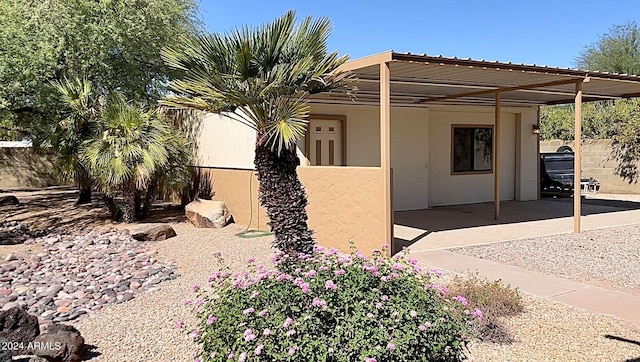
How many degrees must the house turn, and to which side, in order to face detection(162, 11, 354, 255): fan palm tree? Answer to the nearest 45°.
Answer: approximately 45° to its right

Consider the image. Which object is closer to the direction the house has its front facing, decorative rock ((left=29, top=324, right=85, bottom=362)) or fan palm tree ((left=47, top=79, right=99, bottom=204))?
the decorative rock

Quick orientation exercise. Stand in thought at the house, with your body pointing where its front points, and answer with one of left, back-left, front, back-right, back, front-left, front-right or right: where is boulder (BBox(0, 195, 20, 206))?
back-right

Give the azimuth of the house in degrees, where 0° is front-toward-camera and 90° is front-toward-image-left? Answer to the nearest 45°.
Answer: approximately 315°

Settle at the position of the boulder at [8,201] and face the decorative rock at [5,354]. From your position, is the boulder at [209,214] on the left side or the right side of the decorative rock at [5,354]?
left

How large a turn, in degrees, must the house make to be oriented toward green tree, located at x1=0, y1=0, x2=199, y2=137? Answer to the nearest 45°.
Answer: approximately 135° to its right

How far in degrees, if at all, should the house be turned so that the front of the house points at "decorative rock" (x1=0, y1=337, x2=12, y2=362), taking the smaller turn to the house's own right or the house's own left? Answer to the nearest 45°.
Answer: approximately 45° to the house's own right

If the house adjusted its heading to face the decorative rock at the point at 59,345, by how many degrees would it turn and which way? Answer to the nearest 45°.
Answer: approximately 45° to its right

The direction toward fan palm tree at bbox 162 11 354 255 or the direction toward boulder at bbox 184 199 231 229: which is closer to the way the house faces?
the fan palm tree

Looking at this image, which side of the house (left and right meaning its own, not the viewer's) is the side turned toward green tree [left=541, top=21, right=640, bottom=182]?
left
